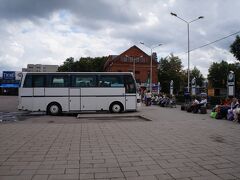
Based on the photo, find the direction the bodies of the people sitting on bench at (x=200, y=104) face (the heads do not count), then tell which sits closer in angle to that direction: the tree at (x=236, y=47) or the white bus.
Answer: the white bus

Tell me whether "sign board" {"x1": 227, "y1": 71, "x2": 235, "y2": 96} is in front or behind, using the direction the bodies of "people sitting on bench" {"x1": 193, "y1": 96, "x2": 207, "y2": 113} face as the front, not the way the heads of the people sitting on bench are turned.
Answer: behind

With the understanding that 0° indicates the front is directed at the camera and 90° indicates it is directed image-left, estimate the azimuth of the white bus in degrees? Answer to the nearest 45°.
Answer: approximately 270°

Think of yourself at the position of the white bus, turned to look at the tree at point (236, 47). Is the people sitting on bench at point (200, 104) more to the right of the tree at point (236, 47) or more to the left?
right

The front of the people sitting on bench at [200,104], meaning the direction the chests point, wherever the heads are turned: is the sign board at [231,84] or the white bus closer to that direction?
the white bus
